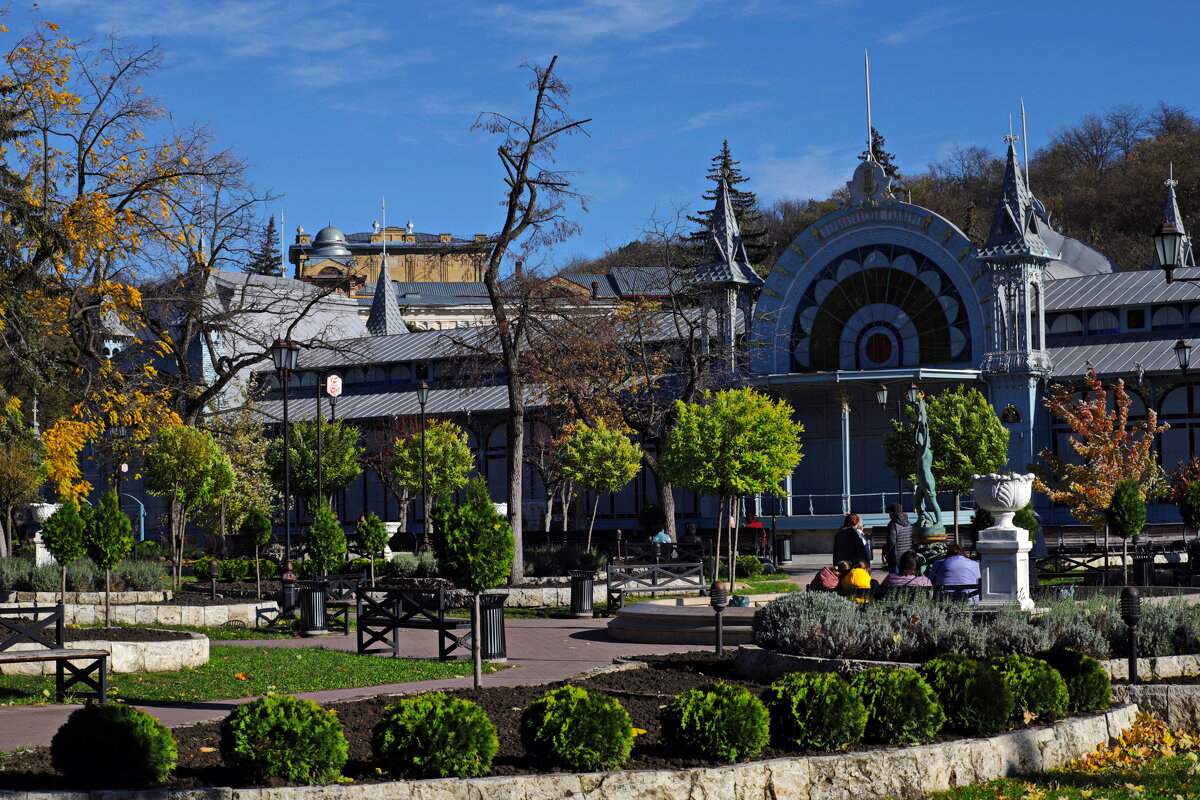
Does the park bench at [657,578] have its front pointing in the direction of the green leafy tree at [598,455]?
no

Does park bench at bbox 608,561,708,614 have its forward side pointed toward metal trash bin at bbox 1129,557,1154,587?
no

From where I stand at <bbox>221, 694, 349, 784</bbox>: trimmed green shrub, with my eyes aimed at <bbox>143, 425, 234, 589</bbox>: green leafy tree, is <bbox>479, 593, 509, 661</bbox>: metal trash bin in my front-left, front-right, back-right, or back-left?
front-right

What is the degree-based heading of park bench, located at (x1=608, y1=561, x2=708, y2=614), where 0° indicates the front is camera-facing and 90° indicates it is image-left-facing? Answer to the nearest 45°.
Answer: approximately 0°

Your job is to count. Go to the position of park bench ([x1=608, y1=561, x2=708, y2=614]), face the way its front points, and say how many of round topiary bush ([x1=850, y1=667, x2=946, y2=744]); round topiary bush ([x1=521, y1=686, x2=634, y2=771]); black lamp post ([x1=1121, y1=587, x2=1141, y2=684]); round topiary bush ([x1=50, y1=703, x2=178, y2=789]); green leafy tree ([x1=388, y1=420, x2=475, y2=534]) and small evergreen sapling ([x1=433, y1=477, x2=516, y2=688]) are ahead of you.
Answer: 5

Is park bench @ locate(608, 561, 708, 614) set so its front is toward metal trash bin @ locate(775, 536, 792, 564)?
no

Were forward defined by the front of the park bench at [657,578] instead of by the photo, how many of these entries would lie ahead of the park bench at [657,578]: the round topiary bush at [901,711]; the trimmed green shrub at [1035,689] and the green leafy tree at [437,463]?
2

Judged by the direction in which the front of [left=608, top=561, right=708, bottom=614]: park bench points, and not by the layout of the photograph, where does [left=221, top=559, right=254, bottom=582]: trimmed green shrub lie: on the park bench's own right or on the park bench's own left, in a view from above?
on the park bench's own right

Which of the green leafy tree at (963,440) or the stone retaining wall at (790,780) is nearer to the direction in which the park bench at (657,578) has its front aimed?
the stone retaining wall

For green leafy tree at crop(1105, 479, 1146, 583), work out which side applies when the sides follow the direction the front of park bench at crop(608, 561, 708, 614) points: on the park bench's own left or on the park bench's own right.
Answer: on the park bench's own left

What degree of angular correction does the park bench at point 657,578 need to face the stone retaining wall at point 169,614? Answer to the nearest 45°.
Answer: approximately 45° to its right

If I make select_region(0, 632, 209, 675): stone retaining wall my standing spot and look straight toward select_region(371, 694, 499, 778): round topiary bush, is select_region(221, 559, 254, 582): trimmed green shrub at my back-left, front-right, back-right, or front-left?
back-left

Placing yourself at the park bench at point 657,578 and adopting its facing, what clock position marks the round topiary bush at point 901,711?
The round topiary bush is roughly at 12 o'clock from the park bench.

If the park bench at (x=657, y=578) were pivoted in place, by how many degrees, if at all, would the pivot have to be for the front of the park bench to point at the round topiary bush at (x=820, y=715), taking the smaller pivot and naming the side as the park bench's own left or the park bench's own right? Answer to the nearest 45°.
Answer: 0° — it already faces it
